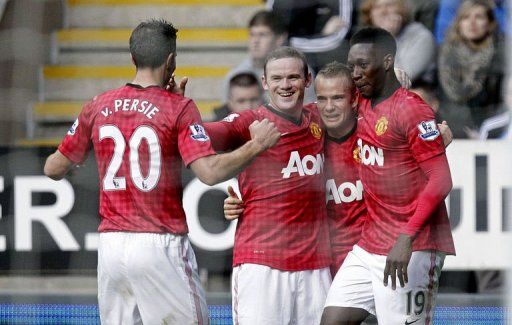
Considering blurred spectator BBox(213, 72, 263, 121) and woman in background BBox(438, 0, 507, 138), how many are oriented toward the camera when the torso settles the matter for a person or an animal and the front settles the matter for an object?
2

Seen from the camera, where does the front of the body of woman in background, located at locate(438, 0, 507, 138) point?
toward the camera

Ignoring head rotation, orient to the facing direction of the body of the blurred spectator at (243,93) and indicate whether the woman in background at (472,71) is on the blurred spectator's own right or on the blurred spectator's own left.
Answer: on the blurred spectator's own left

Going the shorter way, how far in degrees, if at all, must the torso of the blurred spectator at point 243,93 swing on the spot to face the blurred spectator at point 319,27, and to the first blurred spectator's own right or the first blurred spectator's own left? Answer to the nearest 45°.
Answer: approximately 135° to the first blurred spectator's own left

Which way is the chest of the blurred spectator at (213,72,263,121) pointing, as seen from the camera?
toward the camera

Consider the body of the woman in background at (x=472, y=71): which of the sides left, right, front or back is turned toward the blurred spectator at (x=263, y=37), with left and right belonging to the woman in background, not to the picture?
right

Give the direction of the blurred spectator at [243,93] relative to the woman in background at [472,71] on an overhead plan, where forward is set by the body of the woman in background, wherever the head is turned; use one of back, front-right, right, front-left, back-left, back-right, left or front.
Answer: right

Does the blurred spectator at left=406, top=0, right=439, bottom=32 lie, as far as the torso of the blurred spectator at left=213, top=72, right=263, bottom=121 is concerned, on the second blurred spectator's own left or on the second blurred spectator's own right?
on the second blurred spectator's own left

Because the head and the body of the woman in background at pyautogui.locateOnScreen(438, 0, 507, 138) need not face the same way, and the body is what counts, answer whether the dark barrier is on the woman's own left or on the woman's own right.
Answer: on the woman's own right

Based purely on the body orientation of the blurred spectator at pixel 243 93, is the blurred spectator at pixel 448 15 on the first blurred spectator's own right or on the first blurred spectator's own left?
on the first blurred spectator's own left
